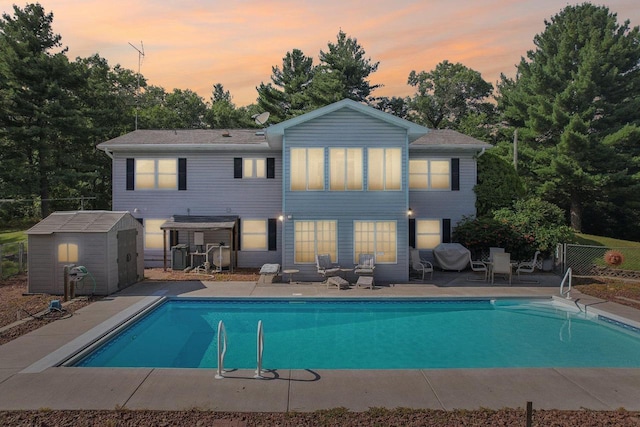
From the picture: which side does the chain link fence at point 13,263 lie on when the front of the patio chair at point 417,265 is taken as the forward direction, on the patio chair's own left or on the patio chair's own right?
on the patio chair's own right

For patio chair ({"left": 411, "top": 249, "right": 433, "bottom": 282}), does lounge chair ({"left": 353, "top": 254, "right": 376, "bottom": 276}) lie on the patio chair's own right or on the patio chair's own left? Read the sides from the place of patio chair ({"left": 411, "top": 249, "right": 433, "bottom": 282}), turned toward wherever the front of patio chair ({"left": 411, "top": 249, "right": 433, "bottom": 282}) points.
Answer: on the patio chair's own right

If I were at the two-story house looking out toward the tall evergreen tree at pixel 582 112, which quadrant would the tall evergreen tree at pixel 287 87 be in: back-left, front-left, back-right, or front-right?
front-left

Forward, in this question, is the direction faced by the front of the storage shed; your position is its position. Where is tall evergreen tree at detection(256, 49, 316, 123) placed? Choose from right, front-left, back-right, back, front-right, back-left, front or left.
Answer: left

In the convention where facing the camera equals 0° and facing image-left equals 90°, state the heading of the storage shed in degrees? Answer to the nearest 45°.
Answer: approximately 315°

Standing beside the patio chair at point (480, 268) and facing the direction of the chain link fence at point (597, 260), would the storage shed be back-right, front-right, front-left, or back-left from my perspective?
back-right

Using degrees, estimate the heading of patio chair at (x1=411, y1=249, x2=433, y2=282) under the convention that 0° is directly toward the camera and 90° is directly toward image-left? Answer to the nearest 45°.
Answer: approximately 315°

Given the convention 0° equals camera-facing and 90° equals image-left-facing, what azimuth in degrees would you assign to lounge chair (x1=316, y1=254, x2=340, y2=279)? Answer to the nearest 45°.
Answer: approximately 315°

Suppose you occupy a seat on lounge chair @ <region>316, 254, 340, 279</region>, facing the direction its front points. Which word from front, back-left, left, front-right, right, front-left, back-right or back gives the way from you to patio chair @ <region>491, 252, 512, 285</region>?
front-left

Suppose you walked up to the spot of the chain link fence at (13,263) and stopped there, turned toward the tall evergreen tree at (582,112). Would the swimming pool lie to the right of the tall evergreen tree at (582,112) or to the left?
right

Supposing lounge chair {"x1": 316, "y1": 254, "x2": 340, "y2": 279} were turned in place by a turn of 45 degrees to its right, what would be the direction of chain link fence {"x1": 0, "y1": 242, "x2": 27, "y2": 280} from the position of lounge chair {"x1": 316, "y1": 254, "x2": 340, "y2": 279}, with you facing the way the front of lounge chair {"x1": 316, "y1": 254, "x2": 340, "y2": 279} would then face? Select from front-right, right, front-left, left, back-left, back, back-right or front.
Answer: right
